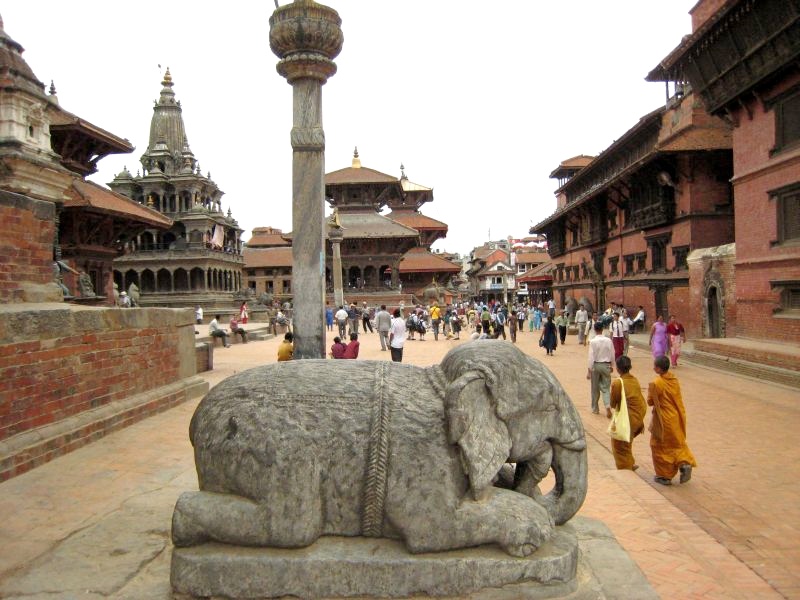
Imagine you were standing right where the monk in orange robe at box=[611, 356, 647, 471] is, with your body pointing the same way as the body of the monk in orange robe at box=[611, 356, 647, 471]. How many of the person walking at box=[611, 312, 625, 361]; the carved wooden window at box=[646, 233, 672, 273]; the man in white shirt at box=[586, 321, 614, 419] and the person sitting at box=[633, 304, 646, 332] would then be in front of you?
4

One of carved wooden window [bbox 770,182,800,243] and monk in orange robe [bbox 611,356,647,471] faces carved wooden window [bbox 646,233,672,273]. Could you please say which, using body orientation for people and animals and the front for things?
the monk in orange robe

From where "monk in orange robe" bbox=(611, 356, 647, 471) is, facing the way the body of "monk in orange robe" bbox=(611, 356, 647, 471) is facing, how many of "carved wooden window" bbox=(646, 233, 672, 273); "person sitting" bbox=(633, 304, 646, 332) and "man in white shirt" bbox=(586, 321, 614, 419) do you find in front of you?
3

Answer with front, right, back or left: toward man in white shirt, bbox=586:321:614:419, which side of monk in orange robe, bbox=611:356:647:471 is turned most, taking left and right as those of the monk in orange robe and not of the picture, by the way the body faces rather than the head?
front

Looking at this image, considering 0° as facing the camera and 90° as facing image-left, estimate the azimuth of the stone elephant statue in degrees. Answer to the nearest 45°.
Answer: approximately 270°

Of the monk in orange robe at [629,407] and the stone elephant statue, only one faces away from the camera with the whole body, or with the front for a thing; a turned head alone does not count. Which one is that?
the monk in orange robe

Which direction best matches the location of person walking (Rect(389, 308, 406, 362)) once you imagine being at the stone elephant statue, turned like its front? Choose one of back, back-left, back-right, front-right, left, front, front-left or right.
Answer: left

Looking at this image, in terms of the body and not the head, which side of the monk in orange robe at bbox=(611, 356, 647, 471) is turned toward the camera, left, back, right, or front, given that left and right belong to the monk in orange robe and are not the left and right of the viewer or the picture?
back
